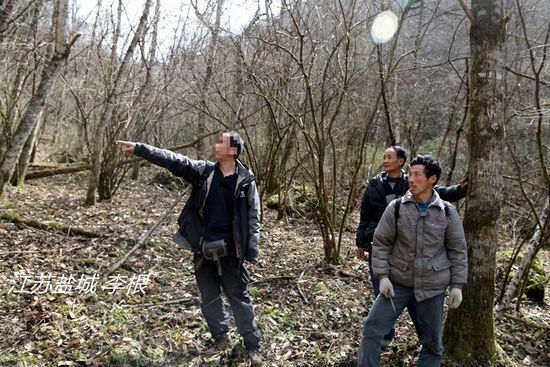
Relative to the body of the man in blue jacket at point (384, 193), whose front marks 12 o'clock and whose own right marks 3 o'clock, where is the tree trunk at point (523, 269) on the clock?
The tree trunk is roughly at 6 o'clock from the man in blue jacket.

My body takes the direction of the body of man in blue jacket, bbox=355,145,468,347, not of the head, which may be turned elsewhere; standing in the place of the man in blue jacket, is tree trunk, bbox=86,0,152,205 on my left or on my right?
on my right

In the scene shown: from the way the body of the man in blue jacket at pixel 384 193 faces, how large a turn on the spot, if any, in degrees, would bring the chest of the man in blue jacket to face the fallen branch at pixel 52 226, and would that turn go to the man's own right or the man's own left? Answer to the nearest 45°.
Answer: approximately 45° to the man's own right

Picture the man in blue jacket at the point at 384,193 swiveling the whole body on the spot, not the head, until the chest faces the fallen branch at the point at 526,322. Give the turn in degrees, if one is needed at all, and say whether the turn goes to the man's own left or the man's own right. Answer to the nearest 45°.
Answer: approximately 180°

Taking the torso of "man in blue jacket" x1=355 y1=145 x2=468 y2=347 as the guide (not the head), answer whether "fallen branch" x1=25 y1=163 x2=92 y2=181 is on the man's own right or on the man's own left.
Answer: on the man's own right

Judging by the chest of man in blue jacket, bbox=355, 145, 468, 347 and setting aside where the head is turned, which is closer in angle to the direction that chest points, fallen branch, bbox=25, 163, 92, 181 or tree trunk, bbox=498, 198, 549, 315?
the fallen branch

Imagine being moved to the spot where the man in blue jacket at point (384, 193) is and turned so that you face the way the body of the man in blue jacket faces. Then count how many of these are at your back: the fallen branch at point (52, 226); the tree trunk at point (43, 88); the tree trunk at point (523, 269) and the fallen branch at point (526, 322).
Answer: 2

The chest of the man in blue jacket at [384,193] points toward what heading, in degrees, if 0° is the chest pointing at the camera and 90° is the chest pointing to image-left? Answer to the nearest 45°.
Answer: approximately 45°
